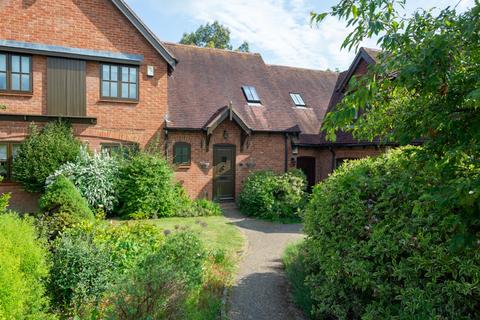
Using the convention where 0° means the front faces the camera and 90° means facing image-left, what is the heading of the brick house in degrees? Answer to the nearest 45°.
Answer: approximately 0°

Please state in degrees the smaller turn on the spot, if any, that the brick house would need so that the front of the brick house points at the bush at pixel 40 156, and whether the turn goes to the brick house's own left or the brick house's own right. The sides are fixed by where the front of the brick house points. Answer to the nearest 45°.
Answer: approximately 45° to the brick house's own right

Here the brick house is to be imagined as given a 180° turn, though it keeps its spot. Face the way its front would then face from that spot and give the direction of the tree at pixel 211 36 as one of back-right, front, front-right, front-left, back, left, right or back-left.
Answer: front

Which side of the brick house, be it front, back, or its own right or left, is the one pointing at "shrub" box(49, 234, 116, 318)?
front

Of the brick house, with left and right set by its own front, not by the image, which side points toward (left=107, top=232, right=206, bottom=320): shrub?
front

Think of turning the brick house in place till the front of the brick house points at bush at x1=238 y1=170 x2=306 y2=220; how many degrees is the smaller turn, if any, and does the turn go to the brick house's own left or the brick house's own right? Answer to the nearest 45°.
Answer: approximately 90° to the brick house's own left

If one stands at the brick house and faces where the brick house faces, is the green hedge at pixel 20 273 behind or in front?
in front

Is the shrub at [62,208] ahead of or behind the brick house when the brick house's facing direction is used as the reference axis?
ahead
